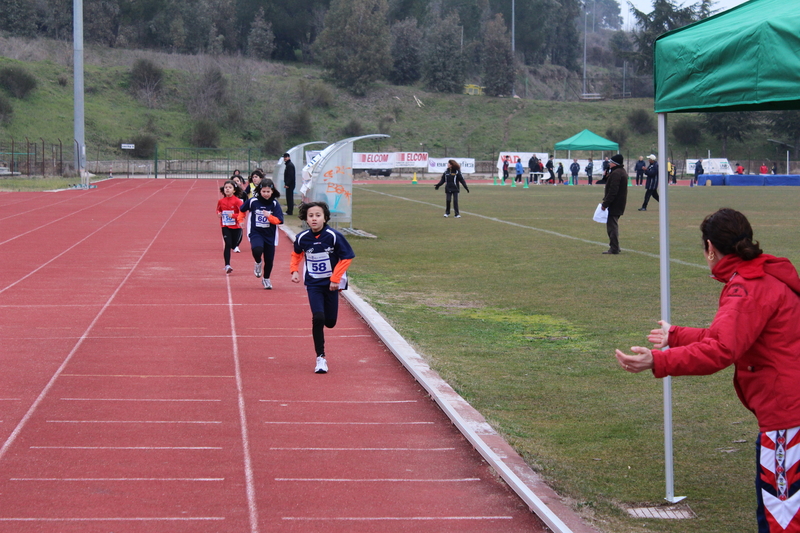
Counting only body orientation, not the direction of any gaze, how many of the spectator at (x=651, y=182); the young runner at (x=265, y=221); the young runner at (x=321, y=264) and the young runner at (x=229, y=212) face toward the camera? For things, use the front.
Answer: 3

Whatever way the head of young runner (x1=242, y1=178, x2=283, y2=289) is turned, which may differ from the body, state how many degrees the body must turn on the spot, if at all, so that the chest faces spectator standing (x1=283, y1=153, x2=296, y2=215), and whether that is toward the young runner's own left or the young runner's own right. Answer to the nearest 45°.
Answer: approximately 180°

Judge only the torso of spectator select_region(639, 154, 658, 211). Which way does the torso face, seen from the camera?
to the viewer's left

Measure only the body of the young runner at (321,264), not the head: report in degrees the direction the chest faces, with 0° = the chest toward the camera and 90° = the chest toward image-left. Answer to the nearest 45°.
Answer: approximately 0°

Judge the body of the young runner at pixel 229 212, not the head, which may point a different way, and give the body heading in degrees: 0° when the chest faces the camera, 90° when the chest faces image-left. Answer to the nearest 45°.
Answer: approximately 0°

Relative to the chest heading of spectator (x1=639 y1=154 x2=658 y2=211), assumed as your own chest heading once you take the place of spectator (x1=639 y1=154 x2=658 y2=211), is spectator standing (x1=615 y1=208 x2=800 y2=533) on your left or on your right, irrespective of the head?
on your left

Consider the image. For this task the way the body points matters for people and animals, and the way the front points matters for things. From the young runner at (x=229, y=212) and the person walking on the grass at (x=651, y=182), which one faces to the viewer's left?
the person walking on the grass

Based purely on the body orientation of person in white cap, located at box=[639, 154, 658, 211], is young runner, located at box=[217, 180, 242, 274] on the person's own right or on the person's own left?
on the person's own left

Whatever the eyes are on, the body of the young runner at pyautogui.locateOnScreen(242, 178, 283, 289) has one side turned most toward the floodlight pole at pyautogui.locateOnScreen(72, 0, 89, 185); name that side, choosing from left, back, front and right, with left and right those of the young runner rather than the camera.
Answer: back

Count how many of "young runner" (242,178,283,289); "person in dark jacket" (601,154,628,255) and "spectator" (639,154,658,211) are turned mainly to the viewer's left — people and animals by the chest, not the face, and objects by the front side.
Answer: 2

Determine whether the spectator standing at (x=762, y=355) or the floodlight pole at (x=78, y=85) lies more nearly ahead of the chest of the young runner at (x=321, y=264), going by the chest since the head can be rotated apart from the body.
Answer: the spectator standing
